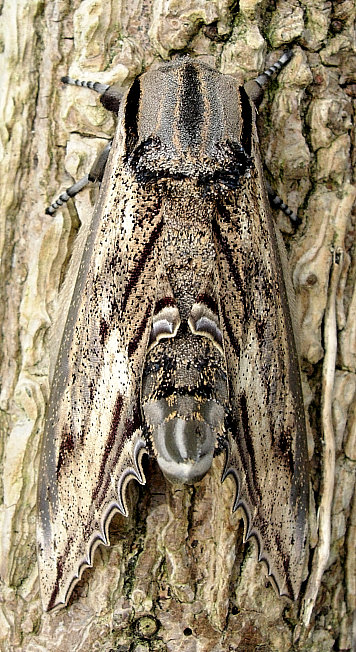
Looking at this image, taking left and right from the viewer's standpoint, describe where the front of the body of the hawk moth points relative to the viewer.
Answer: facing away from the viewer
